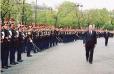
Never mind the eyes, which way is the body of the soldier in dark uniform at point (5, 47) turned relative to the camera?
to the viewer's right

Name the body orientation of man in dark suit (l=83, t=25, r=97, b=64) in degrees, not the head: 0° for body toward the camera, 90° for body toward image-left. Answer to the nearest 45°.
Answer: approximately 0°
